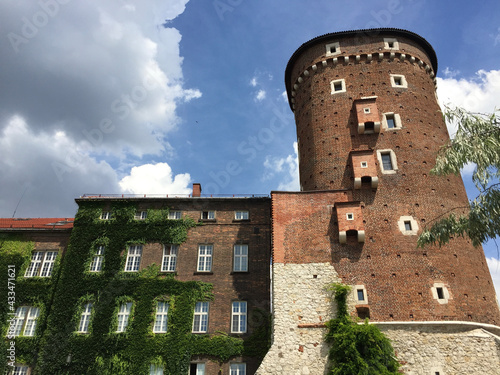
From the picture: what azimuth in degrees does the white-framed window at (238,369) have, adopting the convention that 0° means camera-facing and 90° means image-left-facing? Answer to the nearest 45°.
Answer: approximately 0°

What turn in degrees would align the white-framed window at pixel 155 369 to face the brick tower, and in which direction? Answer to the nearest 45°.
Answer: approximately 45° to its left

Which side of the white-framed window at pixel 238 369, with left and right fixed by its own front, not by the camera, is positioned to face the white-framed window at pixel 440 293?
left

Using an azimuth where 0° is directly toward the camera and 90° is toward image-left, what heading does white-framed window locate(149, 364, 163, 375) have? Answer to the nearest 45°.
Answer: approximately 0°

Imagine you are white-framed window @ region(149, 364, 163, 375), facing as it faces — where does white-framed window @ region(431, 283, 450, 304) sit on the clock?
white-framed window @ region(431, 283, 450, 304) is roughly at 10 o'clock from white-framed window @ region(149, 364, 163, 375).

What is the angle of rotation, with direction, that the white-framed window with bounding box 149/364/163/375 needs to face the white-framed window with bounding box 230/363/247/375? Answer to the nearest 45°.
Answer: approximately 90° to its left

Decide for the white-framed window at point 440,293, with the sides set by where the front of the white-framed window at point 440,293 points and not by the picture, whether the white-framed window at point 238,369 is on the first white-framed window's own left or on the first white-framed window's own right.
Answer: on the first white-framed window's own right
